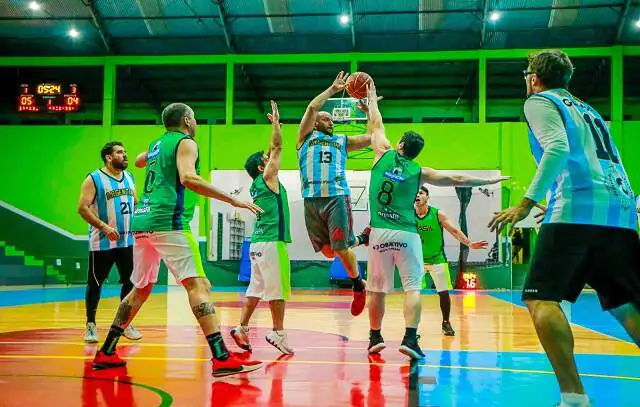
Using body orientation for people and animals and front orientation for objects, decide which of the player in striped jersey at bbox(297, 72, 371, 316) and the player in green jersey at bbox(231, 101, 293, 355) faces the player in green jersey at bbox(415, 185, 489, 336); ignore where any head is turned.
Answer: the player in green jersey at bbox(231, 101, 293, 355)

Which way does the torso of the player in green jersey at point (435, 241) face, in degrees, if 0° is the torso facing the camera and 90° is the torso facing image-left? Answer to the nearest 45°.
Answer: approximately 45°

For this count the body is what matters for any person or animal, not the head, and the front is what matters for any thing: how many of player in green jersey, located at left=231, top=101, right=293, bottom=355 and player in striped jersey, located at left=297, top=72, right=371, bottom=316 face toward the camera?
1

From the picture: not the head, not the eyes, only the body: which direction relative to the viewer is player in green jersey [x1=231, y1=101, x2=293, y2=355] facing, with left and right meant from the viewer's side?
facing away from the viewer and to the right of the viewer

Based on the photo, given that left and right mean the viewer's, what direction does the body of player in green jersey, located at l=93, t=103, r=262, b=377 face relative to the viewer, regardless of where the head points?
facing away from the viewer and to the right of the viewer

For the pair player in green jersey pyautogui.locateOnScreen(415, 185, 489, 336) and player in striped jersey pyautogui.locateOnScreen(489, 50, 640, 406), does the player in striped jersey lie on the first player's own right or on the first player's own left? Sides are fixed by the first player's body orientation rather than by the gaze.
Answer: on the first player's own left

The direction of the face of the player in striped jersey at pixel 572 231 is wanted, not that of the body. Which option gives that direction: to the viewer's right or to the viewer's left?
to the viewer's left

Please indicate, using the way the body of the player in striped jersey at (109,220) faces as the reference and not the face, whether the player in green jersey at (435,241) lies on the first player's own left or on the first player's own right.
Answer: on the first player's own left

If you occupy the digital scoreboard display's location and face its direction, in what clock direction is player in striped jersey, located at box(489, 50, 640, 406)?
The player in striped jersey is roughly at 12 o'clock from the digital scoreboard display.

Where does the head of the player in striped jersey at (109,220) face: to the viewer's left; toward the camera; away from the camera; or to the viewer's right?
to the viewer's right

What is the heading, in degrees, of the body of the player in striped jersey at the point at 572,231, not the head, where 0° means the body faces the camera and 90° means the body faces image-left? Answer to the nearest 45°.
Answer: approximately 135°
